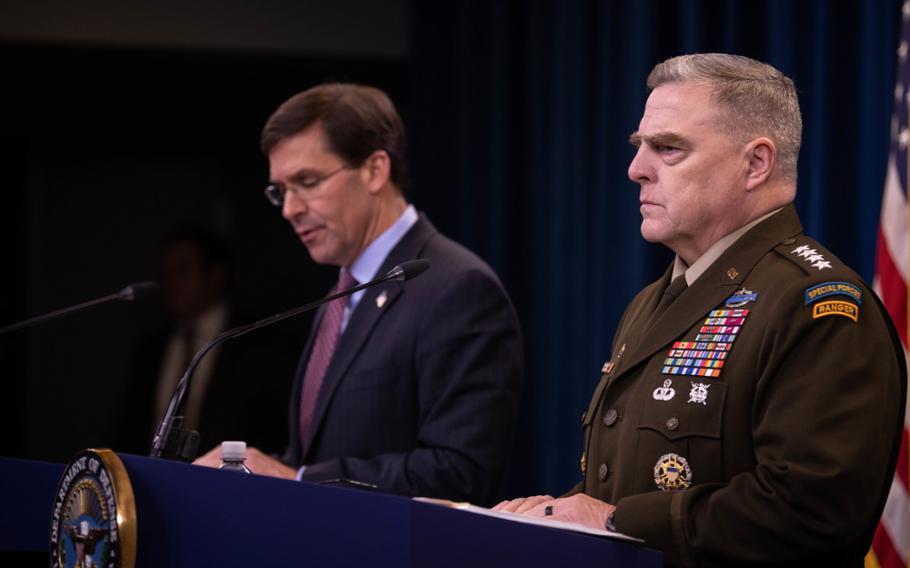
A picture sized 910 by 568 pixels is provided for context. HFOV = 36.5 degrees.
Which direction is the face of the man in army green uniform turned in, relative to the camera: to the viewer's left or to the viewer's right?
to the viewer's left

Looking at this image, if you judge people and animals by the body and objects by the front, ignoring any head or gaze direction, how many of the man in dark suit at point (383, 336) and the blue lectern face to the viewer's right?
0

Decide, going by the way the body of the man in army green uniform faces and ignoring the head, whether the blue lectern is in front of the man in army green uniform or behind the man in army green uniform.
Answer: in front

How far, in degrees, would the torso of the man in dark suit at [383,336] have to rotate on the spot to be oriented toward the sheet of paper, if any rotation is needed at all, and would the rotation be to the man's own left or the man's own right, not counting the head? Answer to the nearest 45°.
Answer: approximately 45° to the man's own left

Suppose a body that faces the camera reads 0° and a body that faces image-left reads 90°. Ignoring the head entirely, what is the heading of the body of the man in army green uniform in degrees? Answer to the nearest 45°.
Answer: approximately 45°

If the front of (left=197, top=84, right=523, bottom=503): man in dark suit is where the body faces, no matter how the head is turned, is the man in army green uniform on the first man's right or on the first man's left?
on the first man's left

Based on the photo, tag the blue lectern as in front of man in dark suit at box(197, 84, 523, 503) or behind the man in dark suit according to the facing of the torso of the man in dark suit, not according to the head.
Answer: in front

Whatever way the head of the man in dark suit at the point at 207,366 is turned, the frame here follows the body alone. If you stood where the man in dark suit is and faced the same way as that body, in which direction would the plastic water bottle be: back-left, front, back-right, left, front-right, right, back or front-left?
front-left

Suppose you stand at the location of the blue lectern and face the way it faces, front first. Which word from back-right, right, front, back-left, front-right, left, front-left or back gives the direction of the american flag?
back

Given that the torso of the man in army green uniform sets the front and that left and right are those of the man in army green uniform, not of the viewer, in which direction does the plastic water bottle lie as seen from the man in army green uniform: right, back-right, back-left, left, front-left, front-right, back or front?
front-right

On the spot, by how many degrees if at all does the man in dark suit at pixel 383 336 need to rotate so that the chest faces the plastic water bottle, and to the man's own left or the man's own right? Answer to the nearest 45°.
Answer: approximately 45° to the man's own left
